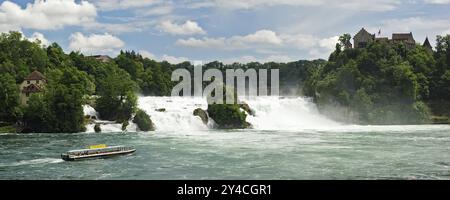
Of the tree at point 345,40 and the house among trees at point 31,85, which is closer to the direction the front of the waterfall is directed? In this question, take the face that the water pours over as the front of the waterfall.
the house among trees

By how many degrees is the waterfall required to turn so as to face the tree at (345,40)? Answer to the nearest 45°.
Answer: approximately 135° to its left

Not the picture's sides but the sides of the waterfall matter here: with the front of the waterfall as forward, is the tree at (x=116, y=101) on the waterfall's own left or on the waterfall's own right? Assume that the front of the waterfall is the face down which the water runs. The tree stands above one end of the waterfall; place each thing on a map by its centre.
on the waterfall's own right

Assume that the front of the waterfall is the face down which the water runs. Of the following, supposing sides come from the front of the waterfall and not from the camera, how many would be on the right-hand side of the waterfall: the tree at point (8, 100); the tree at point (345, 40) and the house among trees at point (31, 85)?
2

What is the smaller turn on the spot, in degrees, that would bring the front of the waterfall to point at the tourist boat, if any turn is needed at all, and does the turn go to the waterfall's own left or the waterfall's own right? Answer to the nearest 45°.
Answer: approximately 45° to the waterfall's own right

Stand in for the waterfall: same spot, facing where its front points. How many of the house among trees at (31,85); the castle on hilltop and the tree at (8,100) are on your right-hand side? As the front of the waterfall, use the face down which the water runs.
2

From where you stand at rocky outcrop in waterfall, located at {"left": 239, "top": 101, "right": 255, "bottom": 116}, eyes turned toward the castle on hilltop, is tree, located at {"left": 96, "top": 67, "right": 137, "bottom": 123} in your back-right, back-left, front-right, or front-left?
back-left

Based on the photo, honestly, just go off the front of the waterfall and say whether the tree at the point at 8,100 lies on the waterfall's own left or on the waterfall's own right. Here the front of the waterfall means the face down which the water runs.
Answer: on the waterfall's own right

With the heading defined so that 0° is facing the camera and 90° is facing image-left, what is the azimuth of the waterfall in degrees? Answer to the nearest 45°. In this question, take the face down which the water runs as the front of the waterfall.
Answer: approximately 0°

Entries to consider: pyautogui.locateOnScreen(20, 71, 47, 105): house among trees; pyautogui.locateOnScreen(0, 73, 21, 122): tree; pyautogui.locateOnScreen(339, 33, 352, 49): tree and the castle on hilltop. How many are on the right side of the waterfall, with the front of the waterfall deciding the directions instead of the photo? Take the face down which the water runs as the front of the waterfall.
2

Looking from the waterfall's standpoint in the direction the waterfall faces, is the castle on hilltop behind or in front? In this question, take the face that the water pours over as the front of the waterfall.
behind

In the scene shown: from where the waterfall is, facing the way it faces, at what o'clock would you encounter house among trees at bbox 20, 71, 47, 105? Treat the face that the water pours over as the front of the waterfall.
The house among trees is roughly at 3 o'clock from the waterfall.
